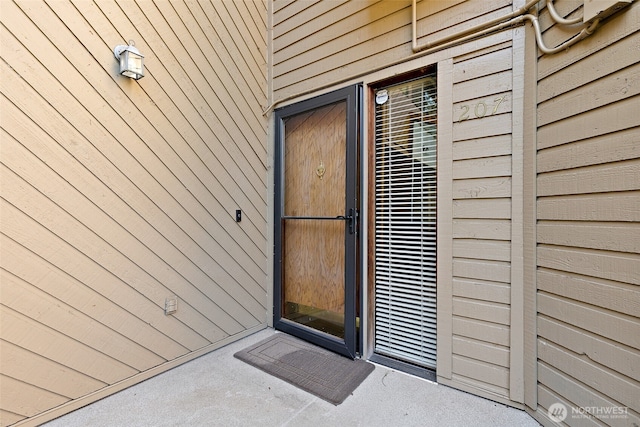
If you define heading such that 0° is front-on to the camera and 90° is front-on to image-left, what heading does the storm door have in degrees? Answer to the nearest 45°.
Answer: approximately 45°

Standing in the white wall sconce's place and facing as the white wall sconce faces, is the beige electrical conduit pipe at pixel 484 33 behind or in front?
in front

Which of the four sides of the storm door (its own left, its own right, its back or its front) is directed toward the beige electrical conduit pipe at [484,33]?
left

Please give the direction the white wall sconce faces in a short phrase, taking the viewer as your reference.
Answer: facing the viewer and to the right of the viewer

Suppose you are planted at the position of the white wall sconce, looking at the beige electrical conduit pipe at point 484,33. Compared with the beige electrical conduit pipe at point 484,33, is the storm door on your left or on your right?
left

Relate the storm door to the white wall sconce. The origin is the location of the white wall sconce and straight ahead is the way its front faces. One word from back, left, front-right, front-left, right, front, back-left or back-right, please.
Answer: front-left

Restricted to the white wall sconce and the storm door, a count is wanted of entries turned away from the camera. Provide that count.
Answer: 0
